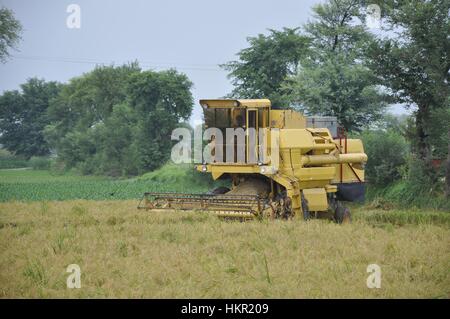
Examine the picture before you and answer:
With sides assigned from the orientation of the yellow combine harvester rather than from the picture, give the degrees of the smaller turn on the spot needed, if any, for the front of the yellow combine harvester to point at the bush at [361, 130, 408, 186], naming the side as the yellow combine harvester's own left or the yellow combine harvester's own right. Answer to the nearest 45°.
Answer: approximately 180°

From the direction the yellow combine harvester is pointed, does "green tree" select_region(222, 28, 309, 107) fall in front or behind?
behind

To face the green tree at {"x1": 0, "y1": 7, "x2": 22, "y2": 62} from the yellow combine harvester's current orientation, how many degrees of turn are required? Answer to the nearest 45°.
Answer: approximately 90° to its right

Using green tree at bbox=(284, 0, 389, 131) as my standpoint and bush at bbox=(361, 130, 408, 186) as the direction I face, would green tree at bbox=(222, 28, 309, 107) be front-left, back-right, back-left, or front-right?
back-right

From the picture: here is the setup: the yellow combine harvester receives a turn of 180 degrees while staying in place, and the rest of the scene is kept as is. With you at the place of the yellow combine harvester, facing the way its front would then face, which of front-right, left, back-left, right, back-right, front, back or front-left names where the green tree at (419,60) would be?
front

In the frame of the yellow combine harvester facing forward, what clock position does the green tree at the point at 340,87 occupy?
The green tree is roughly at 5 o'clock from the yellow combine harvester.
